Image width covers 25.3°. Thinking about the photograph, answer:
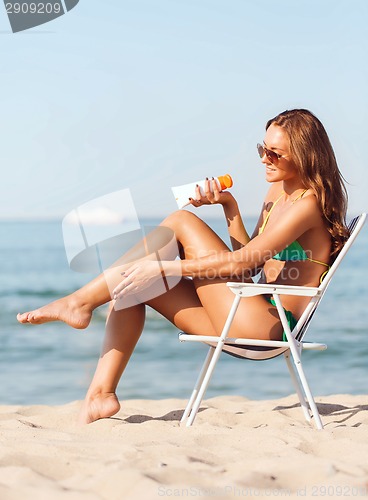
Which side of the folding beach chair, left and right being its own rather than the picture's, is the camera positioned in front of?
left

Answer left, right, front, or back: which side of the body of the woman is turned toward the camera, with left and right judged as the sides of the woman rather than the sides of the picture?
left
